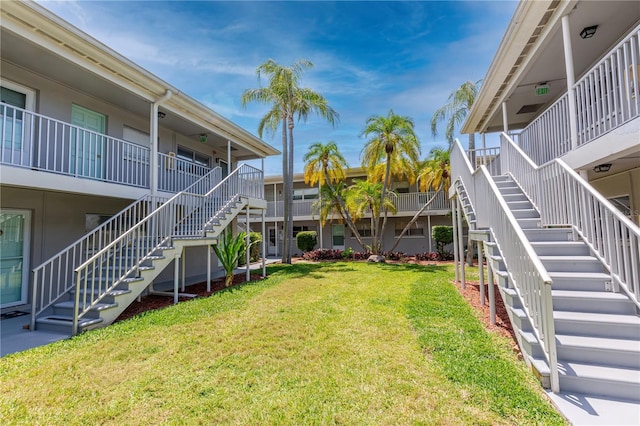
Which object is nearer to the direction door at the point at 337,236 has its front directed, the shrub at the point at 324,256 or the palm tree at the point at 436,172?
the shrub

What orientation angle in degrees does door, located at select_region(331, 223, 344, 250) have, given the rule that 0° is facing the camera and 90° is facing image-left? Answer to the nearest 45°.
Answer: approximately 0°

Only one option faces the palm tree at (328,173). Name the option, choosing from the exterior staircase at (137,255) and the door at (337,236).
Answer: the door

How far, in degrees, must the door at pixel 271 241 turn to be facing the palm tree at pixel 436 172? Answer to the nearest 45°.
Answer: approximately 45° to its left

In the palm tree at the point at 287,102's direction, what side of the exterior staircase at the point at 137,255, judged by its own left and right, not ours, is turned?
back

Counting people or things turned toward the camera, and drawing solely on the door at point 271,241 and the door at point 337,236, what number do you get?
2

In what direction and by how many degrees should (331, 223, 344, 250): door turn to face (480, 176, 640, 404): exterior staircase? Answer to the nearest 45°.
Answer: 0° — it already faces it

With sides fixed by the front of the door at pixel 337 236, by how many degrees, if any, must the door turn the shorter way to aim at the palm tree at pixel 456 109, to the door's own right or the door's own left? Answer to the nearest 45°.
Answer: approximately 45° to the door's own left

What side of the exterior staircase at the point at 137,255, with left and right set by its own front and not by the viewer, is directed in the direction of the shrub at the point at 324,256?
back

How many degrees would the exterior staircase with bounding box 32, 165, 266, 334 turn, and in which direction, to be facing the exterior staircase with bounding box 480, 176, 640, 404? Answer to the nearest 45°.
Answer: approximately 90° to its left

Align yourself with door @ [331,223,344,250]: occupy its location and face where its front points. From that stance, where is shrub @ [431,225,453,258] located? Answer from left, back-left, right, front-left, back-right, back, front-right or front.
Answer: front-left

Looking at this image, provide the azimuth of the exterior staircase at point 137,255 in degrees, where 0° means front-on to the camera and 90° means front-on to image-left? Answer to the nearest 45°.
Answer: approximately 45°

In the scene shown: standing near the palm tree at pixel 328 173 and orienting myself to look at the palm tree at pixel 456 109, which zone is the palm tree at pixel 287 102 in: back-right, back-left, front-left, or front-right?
back-right
